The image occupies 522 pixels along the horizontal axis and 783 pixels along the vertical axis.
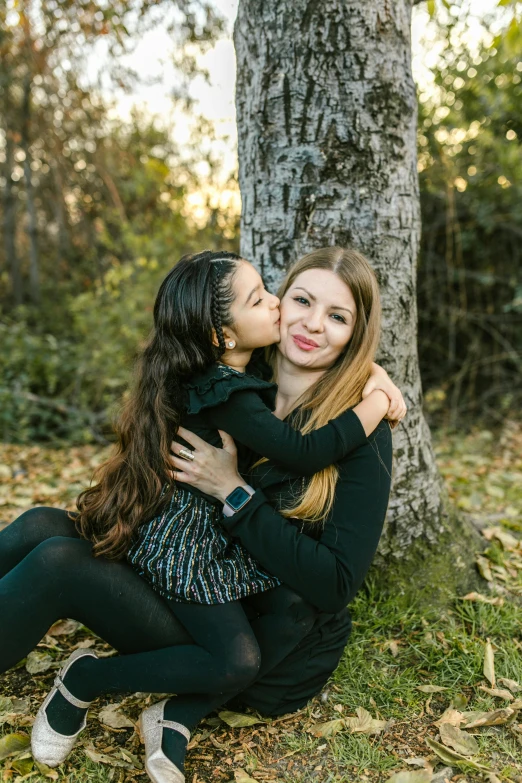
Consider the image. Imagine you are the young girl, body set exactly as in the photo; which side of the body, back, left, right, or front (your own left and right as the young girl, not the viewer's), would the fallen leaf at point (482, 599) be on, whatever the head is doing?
front

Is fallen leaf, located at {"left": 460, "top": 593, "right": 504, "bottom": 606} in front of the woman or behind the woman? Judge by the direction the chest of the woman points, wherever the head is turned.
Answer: behind

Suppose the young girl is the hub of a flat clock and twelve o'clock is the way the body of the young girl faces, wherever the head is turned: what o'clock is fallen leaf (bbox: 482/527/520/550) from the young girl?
The fallen leaf is roughly at 11 o'clock from the young girl.

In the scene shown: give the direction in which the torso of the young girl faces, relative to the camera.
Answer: to the viewer's right

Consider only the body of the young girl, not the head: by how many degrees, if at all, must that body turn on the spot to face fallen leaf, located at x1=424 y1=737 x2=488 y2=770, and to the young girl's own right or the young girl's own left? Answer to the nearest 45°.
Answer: approximately 45° to the young girl's own right

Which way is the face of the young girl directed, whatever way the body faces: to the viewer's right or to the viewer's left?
to the viewer's right

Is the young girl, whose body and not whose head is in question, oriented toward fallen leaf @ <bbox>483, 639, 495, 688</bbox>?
yes
